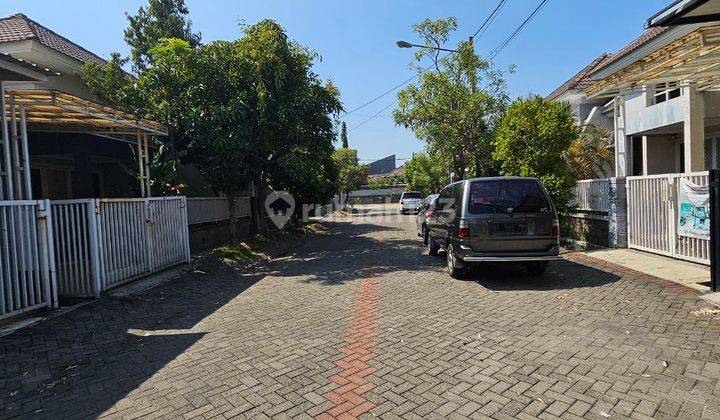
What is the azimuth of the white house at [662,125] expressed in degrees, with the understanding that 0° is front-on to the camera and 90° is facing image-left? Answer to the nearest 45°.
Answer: approximately 45°

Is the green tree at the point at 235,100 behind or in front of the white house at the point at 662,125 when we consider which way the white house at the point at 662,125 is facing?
in front

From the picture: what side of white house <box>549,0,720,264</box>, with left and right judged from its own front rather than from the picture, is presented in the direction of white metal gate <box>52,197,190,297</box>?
front

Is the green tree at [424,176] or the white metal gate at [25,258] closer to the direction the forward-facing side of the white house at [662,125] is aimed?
the white metal gate

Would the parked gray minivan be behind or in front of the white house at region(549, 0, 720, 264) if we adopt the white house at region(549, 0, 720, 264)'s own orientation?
in front

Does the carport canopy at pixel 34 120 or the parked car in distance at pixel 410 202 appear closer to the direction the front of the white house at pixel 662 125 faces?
the carport canopy

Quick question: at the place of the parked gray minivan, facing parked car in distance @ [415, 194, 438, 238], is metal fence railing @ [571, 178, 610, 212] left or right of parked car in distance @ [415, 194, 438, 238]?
right

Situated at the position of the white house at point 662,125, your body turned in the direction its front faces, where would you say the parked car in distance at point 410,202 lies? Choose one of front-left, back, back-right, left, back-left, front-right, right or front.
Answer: right

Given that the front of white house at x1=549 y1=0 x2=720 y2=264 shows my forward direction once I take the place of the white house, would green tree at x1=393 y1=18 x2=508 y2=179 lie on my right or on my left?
on my right

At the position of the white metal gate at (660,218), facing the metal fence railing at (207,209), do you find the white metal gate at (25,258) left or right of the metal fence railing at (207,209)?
left

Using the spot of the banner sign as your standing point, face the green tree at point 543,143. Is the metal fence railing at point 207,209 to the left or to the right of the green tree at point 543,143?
left

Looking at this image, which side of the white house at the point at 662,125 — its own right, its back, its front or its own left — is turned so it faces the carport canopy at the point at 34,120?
front

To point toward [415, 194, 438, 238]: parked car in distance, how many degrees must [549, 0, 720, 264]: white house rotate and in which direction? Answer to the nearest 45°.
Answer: approximately 45° to its right
